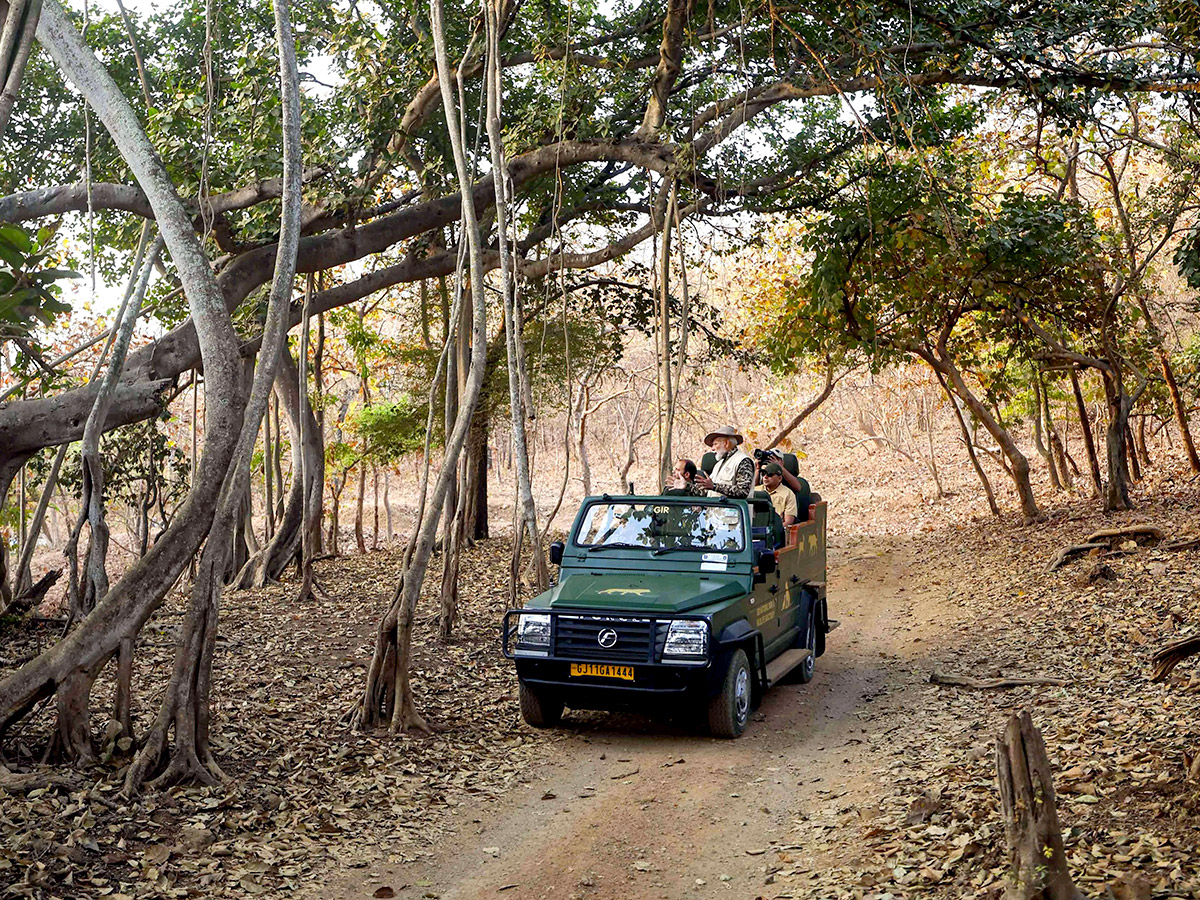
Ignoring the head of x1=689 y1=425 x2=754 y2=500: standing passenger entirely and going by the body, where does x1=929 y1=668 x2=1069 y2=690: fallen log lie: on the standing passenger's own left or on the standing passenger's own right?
on the standing passenger's own left

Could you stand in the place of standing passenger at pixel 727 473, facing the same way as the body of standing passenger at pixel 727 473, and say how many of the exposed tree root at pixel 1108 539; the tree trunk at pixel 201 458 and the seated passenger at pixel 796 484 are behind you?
2

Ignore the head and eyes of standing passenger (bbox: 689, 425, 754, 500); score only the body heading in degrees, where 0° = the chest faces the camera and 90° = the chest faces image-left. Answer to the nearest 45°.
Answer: approximately 45°

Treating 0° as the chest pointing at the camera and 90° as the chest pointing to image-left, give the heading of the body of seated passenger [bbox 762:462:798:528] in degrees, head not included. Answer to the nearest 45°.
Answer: approximately 45°

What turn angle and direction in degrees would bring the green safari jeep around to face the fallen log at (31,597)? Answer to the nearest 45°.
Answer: approximately 90° to its right

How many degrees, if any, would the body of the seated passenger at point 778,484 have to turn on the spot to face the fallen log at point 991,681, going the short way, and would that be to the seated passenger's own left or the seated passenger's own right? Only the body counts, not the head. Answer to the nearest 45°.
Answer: approximately 90° to the seated passenger's own left
